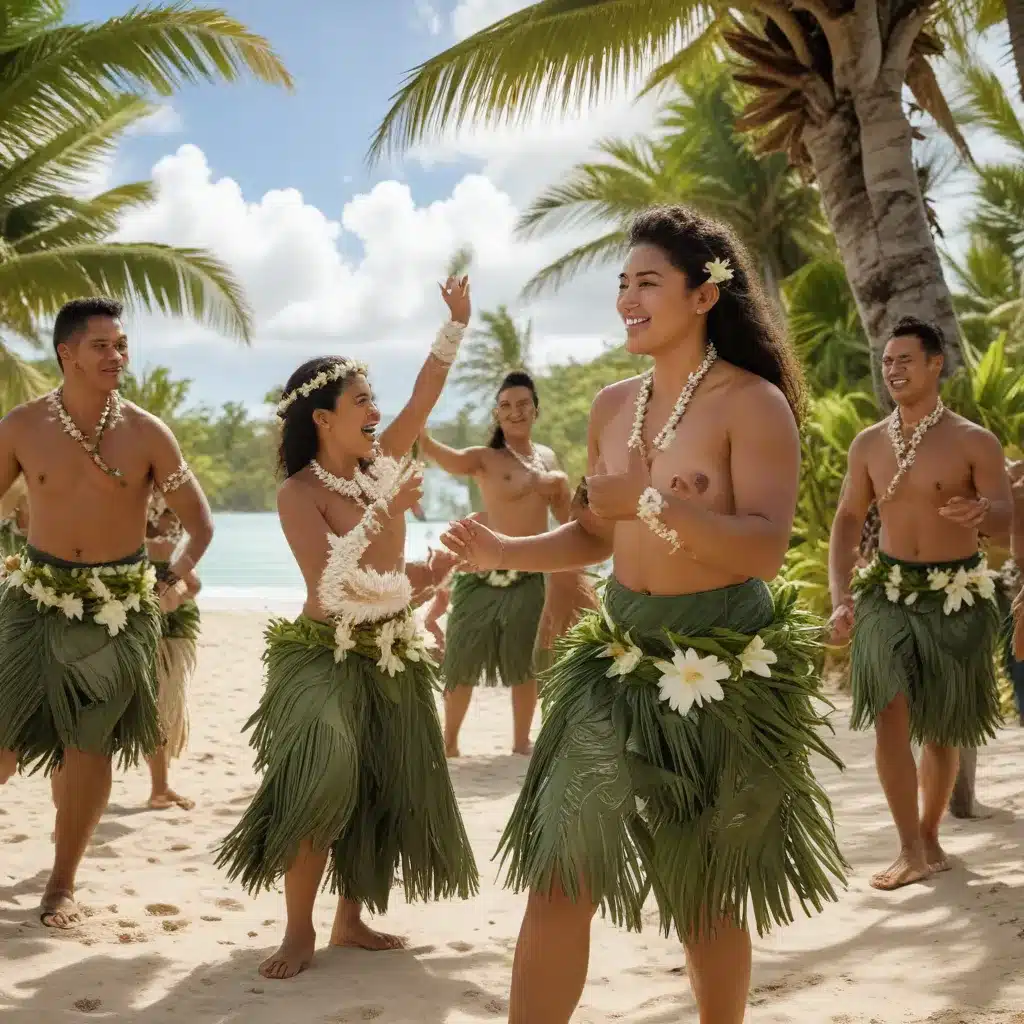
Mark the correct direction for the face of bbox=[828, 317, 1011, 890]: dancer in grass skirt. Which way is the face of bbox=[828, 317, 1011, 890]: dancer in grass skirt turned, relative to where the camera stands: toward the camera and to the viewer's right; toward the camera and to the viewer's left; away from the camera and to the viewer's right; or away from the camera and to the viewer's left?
toward the camera and to the viewer's left

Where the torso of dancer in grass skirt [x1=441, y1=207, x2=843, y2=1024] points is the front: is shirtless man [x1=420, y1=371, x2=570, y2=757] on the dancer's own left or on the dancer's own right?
on the dancer's own right

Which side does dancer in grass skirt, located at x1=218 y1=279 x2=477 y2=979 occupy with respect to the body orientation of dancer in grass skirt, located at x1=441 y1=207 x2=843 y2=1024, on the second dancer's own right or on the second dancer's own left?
on the second dancer's own right

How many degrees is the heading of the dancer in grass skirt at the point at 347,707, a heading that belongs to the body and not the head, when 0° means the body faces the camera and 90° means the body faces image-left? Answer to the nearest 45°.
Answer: approximately 315°

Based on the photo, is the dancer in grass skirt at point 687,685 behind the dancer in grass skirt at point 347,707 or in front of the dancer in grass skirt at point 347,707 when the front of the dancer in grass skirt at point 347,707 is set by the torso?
in front

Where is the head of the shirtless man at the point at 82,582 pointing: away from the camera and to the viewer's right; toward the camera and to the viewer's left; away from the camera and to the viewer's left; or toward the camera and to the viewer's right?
toward the camera and to the viewer's right

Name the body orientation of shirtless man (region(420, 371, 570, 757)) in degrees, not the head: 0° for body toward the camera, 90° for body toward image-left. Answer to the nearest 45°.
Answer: approximately 0°

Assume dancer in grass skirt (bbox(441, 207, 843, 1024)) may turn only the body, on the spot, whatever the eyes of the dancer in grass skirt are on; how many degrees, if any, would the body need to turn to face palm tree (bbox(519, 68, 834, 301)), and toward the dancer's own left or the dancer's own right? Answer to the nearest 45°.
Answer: approximately 135° to the dancer's own right

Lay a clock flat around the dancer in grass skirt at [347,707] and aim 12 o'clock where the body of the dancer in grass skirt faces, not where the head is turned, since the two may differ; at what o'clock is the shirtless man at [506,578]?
The shirtless man is roughly at 8 o'clock from the dancer in grass skirt.
